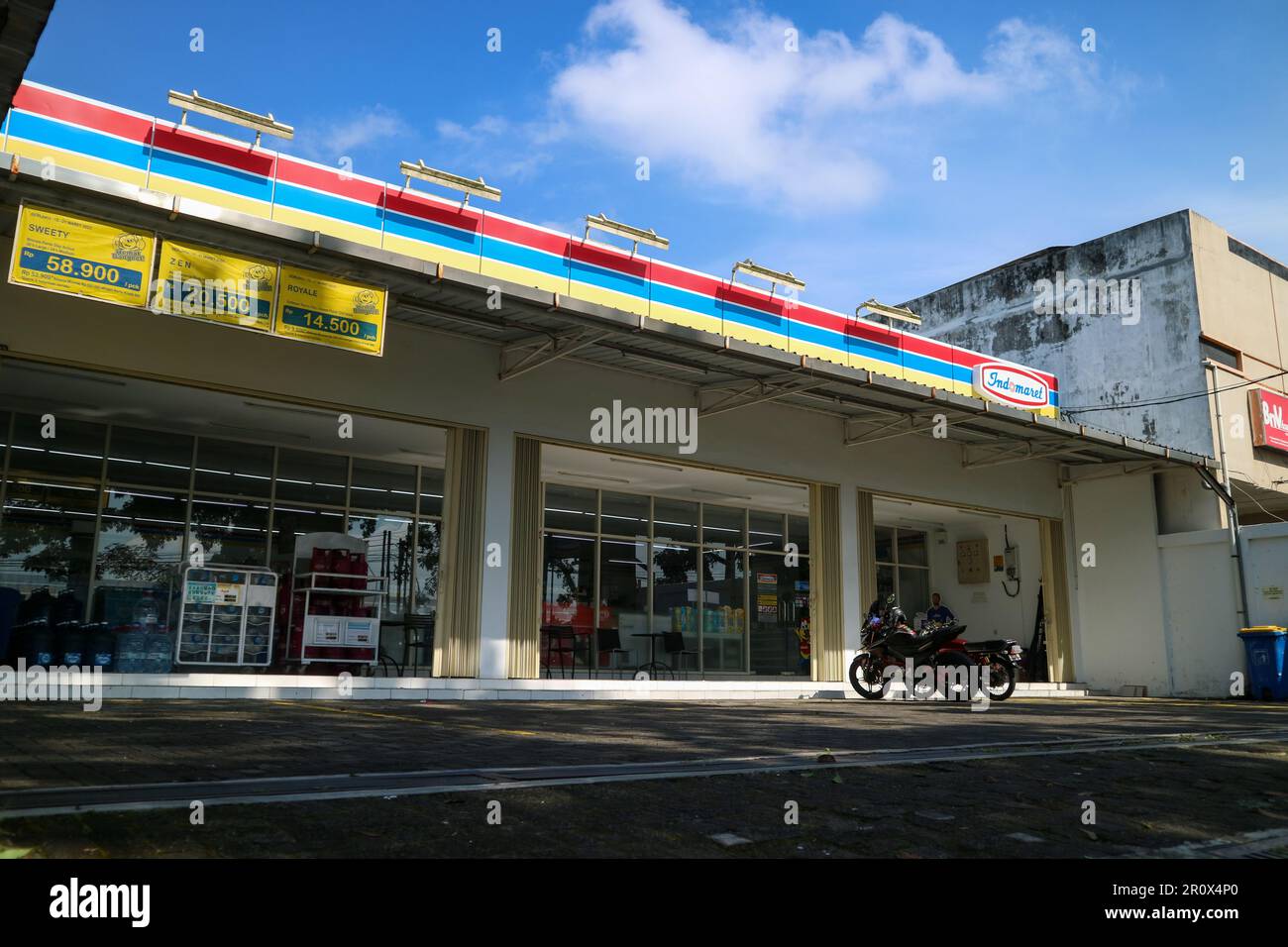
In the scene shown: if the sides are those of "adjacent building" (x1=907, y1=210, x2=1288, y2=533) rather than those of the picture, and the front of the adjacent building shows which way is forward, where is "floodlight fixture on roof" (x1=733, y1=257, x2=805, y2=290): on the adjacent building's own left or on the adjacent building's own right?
on the adjacent building's own right

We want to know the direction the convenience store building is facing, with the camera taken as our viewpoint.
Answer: facing the viewer and to the right of the viewer

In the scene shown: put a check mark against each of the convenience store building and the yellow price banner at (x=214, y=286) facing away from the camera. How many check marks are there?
0

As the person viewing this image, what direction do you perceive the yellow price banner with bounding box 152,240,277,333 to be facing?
facing the viewer

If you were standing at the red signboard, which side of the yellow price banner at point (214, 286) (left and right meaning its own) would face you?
left

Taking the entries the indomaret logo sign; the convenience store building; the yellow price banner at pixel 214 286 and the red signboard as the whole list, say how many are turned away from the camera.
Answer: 0

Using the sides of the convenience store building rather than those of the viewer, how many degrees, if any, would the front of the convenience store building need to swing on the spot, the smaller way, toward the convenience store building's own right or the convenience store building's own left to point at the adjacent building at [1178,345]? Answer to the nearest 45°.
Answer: approximately 90° to the convenience store building's own left

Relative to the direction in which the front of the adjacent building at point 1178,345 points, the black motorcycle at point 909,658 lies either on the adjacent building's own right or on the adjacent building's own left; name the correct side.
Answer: on the adjacent building's own right

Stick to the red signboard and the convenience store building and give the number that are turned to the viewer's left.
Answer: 0

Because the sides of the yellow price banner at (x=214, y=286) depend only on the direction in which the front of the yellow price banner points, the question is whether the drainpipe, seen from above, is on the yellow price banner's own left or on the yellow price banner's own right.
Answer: on the yellow price banner's own left

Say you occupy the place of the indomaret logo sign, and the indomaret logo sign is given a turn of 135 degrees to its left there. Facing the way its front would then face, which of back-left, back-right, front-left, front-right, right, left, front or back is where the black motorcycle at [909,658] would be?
back

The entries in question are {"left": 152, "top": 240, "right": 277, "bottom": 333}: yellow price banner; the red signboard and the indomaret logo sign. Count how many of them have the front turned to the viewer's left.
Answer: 0

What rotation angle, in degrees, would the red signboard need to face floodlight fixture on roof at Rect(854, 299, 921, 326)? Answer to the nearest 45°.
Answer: approximately 90° to its right

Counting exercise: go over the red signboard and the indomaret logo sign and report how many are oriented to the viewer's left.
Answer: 0

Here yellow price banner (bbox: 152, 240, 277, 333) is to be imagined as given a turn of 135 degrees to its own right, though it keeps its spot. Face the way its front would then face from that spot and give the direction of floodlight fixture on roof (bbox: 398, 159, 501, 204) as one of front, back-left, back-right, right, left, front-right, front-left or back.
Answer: right
